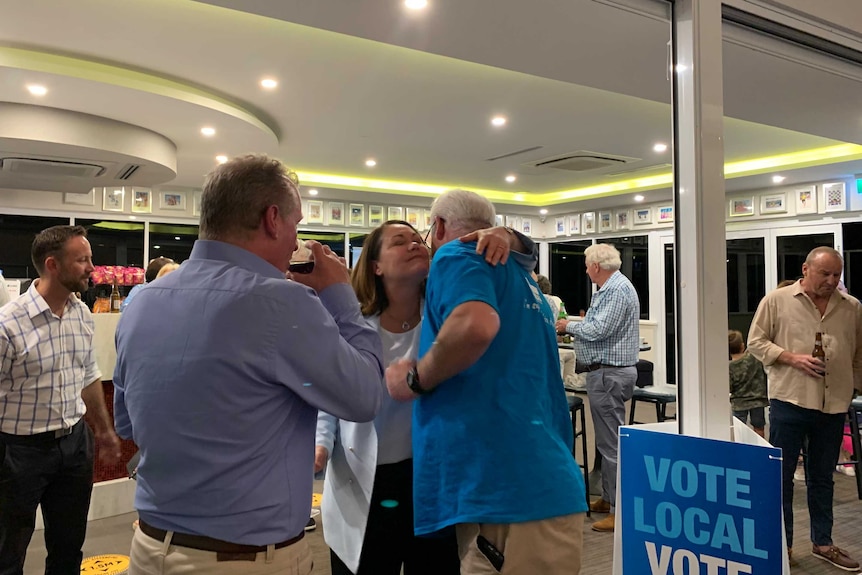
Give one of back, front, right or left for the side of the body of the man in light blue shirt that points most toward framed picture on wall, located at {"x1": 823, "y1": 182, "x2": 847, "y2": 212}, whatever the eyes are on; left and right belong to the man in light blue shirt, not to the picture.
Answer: front

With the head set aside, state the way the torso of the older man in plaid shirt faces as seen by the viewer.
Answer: to the viewer's left

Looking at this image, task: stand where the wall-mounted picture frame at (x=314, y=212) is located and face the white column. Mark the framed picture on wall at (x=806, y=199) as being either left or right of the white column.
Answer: left

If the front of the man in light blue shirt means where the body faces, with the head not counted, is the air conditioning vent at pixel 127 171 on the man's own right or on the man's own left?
on the man's own left

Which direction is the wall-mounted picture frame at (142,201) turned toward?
toward the camera

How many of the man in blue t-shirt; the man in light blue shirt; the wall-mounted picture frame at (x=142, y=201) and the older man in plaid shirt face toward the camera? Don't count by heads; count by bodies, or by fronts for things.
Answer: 1

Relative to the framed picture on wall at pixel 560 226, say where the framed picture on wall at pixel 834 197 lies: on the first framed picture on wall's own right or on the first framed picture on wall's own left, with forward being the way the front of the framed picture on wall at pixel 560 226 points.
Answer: on the first framed picture on wall's own left

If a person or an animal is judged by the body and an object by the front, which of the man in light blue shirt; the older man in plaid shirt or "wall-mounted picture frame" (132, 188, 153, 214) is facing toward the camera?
the wall-mounted picture frame

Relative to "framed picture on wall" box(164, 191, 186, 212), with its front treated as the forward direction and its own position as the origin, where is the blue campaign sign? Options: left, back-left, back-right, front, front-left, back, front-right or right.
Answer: front

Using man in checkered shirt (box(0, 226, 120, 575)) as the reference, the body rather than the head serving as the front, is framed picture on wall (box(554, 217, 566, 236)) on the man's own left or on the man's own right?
on the man's own left

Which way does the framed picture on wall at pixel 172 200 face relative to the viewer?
toward the camera

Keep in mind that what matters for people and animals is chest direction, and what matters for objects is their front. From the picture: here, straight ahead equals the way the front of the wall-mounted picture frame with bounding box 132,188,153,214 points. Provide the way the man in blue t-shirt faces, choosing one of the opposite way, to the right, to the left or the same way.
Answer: the opposite way

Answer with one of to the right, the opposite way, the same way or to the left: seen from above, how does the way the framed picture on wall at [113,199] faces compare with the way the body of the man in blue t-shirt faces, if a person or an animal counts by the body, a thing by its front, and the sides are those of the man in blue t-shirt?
the opposite way

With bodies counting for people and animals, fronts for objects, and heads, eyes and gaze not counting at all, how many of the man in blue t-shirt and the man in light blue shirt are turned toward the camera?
0

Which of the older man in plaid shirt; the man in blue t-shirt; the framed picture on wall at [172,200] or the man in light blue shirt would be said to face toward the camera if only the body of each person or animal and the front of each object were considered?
the framed picture on wall

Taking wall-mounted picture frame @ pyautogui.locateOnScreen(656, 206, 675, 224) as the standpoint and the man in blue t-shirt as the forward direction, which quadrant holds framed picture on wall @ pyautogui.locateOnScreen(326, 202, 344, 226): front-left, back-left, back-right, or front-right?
front-right

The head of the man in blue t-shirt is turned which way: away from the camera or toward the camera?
away from the camera

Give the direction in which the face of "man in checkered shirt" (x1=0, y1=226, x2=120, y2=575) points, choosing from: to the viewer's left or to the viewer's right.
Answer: to the viewer's right
